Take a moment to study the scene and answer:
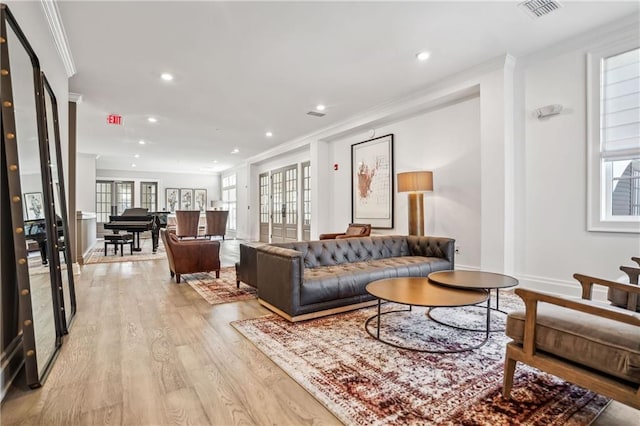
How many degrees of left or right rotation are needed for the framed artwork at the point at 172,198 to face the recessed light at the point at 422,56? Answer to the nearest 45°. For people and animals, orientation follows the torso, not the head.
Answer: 0° — it already faces it

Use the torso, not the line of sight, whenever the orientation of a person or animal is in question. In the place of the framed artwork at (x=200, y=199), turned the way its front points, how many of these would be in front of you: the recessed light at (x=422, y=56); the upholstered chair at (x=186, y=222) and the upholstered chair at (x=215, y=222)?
3

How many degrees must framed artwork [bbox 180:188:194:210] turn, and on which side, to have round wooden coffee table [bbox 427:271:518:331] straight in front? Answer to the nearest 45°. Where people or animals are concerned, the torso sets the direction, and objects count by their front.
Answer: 0° — it already faces it

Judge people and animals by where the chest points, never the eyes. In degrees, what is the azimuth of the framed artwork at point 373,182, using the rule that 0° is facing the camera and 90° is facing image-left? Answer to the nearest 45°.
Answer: approximately 45°

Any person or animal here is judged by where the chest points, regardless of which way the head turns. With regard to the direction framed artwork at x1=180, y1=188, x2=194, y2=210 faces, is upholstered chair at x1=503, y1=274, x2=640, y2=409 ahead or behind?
ahead

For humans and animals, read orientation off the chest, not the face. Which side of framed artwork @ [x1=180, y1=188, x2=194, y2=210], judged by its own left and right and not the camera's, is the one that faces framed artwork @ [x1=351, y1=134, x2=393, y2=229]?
front

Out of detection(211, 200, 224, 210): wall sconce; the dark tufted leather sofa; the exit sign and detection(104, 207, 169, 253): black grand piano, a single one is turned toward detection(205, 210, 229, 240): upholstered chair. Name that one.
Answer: the wall sconce

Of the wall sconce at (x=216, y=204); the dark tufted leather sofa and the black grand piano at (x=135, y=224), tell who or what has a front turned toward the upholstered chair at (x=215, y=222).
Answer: the wall sconce

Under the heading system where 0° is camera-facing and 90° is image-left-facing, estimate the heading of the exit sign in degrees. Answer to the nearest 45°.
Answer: approximately 0°

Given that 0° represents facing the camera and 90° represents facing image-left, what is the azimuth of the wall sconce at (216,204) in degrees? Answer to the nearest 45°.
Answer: approximately 0°
